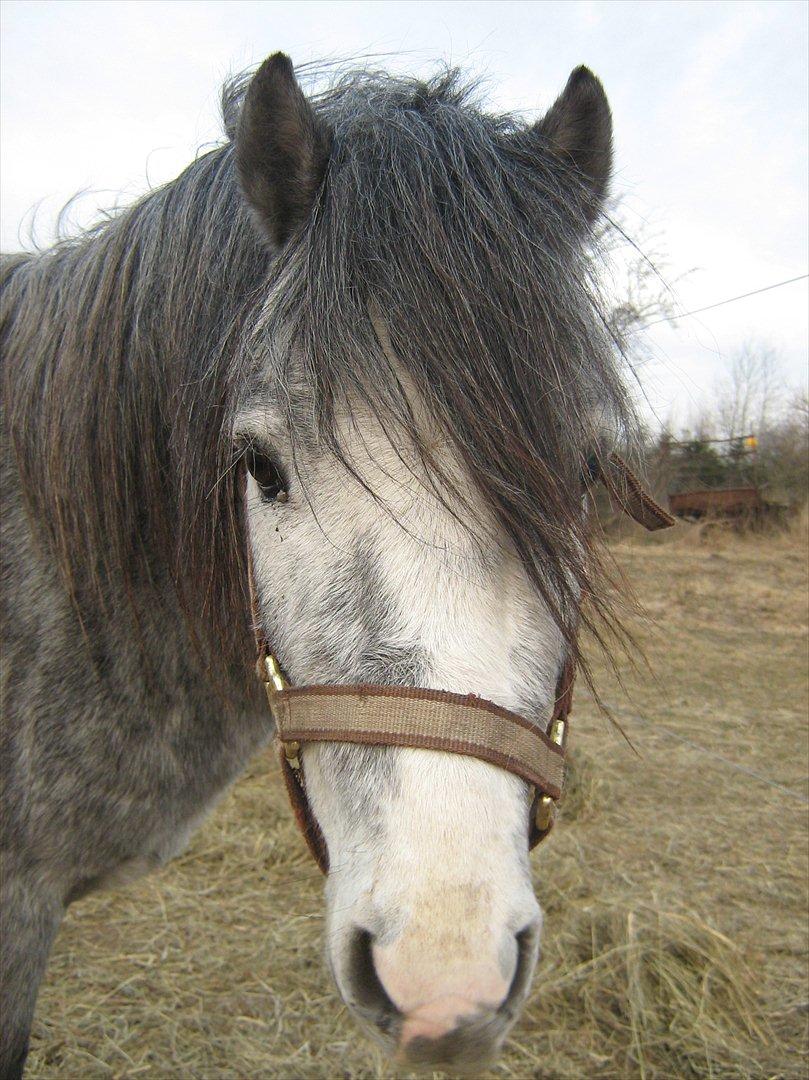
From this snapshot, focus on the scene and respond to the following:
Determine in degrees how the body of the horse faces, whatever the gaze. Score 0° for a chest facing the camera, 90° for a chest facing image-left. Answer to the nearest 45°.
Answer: approximately 315°
